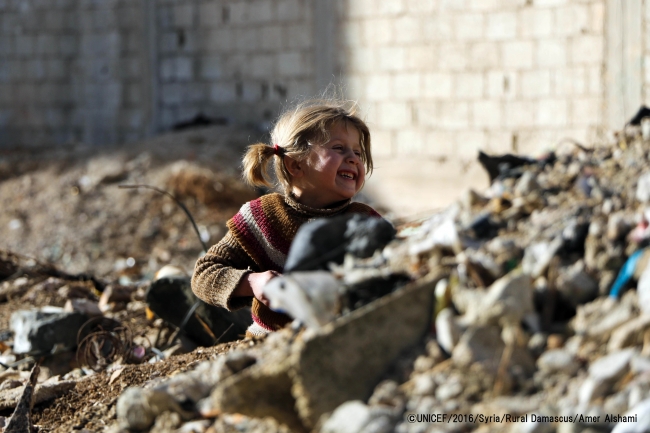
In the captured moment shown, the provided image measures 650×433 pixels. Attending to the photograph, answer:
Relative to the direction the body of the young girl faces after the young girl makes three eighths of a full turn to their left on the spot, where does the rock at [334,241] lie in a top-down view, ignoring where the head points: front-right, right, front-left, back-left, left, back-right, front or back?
back

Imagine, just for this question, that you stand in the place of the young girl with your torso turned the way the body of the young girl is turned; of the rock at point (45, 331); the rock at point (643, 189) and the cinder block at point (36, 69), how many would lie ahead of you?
1

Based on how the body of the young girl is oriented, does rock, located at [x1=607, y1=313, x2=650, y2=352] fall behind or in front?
in front

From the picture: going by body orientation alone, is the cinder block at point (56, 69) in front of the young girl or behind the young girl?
behind

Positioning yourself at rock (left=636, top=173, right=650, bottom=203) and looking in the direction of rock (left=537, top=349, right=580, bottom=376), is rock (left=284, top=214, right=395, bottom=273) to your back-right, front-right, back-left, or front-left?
front-right

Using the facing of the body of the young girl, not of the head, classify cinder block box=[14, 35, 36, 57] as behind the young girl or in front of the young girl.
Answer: behind

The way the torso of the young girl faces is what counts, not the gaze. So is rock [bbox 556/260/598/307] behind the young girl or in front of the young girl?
in front

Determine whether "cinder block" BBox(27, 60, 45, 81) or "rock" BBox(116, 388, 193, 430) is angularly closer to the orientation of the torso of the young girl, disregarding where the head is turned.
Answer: the rock

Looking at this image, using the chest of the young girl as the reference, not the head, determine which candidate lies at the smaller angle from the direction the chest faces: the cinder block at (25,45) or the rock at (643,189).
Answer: the rock

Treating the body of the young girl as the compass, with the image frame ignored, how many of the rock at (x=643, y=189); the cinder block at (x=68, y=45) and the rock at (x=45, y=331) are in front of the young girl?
1

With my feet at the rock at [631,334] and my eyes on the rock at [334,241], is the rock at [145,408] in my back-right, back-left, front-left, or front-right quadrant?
front-left

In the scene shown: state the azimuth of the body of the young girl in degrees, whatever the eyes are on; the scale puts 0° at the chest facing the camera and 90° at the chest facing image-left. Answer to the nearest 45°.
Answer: approximately 315°

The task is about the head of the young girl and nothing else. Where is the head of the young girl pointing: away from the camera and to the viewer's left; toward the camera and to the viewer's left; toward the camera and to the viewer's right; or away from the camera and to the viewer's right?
toward the camera and to the viewer's right
